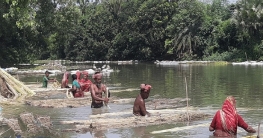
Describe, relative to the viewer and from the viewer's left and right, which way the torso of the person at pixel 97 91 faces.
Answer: facing the viewer and to the right of the viewer

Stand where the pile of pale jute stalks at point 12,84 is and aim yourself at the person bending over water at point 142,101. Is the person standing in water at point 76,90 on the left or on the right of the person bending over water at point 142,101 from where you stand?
left

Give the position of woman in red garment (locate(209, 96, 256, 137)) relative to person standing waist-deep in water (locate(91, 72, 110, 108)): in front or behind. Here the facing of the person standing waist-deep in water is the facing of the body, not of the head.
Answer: in front
